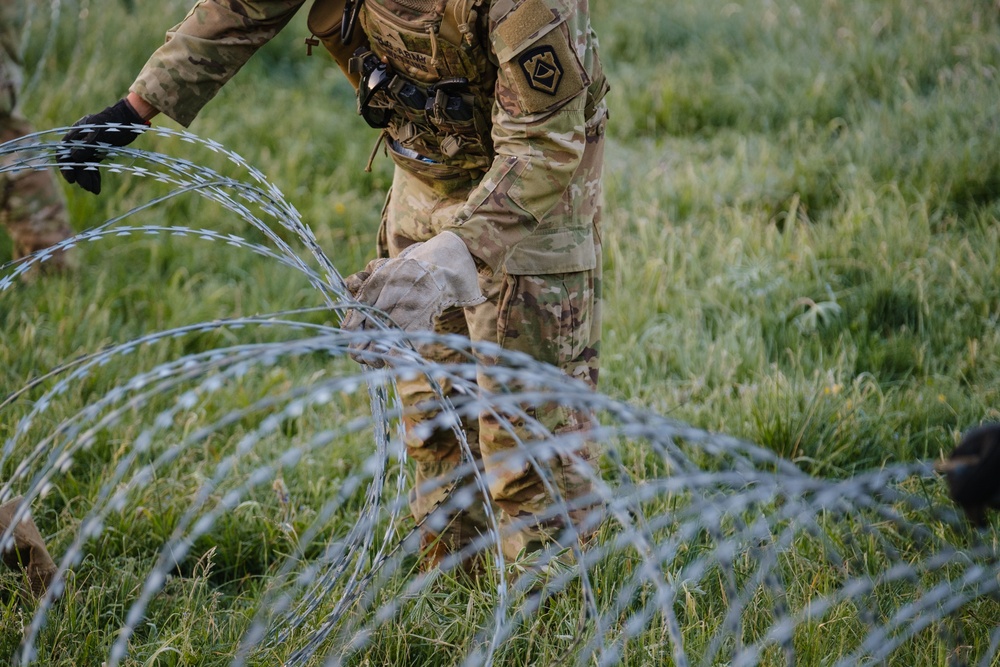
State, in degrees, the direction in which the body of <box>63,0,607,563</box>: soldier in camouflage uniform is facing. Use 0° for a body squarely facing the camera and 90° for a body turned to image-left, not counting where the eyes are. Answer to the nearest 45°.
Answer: approximately 45°
